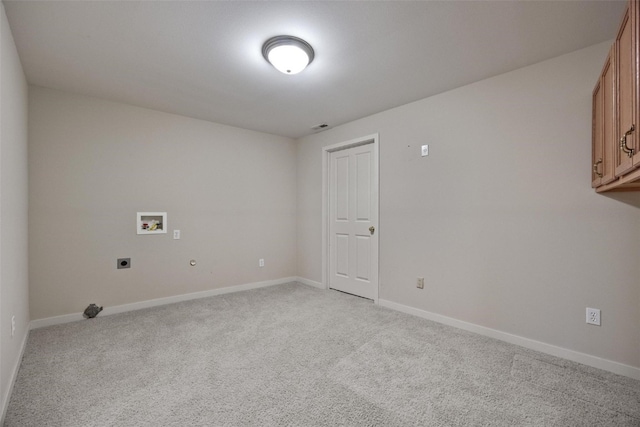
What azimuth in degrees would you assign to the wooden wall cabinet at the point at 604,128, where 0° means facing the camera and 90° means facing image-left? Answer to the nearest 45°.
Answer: approximately 90°

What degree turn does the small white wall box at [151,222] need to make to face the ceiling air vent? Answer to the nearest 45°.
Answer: approximately 90° to its left

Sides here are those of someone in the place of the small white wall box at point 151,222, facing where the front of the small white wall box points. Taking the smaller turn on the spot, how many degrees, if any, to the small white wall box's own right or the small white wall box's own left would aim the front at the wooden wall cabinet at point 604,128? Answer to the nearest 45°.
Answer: approximately 45° to the small white wall box's own left

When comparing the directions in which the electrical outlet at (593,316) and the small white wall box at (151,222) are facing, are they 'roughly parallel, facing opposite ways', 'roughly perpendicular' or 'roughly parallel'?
roughly perpendicular
